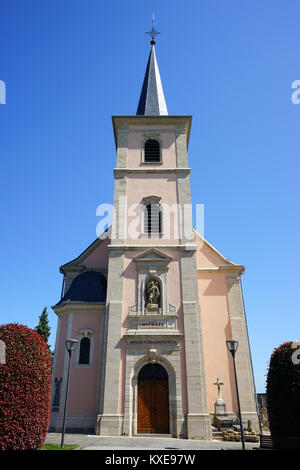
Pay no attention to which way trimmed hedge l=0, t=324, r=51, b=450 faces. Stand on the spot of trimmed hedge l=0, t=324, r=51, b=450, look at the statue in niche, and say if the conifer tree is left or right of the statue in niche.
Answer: left

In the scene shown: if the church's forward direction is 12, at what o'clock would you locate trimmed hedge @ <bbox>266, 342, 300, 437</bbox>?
The trimmed hedge is roughly at 11 o'clock from the church.

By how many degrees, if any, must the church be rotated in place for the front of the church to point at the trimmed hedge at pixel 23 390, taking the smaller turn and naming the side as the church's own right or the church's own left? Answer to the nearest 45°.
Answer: approximately 45° to the church's own right

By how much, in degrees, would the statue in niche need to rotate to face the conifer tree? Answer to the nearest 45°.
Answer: approximately 135° to its right

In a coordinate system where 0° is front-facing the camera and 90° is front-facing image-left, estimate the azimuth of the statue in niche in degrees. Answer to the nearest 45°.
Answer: approximately 0°

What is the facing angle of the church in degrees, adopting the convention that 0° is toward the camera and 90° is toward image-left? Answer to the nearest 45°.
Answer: approximately 0°
